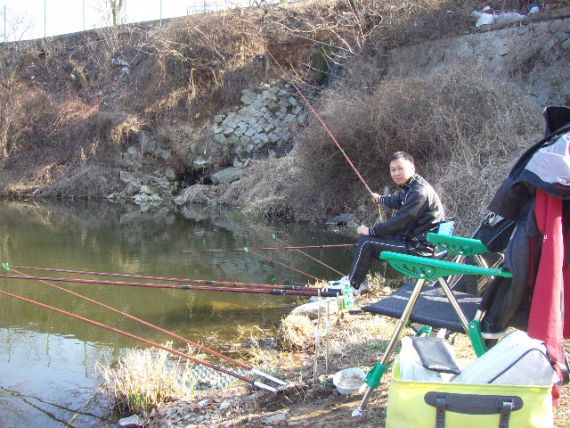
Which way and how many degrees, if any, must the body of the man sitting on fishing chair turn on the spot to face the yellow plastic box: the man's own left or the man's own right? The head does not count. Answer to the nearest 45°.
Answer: approximately 90° to the man's own left

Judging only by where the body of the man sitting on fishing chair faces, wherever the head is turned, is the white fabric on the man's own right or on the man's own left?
on the man's own left

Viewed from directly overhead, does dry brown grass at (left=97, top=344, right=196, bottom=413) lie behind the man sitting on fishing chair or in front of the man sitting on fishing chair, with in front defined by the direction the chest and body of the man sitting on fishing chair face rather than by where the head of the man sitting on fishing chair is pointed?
in front

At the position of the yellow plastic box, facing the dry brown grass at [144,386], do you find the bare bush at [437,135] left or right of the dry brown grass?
right

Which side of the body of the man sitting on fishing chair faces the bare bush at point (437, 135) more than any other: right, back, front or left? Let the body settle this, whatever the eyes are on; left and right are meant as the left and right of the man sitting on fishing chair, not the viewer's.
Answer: right

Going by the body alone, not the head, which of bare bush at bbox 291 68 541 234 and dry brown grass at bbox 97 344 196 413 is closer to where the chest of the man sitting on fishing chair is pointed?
the dry brown grass

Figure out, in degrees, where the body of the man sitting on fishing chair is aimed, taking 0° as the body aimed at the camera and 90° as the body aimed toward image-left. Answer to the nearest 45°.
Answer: approximately 90°

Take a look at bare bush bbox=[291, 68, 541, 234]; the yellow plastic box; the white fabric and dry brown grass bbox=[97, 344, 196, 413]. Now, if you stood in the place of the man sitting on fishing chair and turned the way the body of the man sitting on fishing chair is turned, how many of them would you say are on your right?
1
